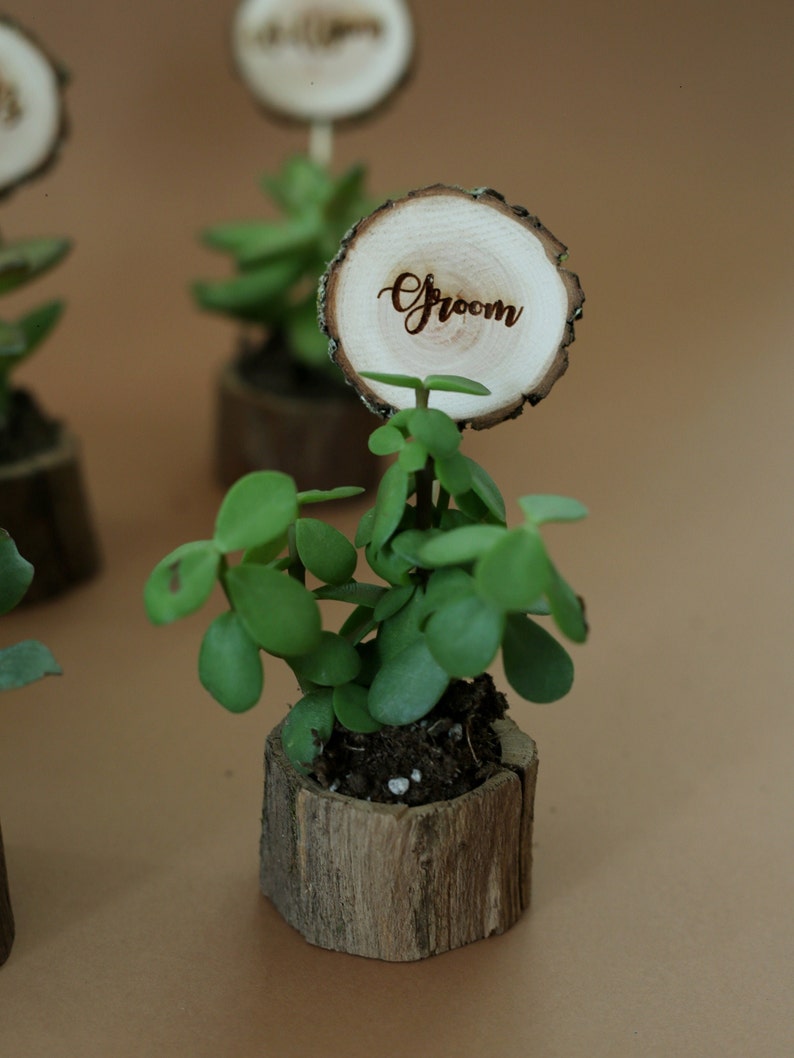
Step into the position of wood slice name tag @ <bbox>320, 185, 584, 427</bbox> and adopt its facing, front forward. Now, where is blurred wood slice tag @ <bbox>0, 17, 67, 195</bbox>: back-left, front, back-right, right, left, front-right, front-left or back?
back-right

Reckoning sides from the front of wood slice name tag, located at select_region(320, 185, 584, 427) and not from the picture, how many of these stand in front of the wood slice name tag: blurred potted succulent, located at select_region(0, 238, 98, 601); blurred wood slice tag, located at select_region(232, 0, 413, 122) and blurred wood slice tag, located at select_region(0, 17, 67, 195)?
0

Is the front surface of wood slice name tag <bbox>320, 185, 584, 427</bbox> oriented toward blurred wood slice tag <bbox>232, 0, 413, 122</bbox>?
no

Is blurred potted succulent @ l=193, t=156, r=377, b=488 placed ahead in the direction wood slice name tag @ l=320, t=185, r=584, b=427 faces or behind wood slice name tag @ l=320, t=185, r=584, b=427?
behind

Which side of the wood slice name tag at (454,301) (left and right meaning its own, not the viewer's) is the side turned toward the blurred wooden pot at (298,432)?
back

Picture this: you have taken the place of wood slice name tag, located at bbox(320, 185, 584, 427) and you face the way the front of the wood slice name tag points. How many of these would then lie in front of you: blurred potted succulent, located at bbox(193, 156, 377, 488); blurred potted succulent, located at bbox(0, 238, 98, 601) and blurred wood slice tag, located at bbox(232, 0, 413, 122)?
0

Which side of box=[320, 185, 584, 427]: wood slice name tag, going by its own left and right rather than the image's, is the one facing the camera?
front

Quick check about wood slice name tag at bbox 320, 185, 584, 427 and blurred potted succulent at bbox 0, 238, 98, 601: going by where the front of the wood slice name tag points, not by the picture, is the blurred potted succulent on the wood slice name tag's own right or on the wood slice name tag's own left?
on the wood slice name tag's own right

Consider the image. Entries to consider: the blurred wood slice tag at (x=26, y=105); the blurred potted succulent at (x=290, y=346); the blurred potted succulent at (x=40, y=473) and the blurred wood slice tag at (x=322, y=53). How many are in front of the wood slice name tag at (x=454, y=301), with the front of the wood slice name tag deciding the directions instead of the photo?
0
